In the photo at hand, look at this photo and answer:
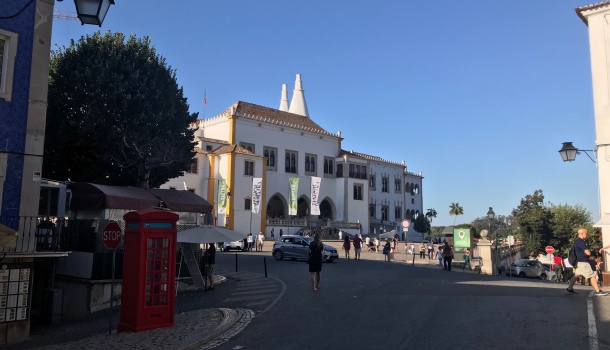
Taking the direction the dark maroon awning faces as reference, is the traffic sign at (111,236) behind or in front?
in front

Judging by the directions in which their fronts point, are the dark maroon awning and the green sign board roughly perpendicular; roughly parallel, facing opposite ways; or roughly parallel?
roughly perpendicular

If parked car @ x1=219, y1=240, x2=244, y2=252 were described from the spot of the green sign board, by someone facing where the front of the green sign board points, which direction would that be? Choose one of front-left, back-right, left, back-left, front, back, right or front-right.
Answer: right

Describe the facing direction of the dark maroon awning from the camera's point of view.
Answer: facing the viewer and to the right of the viewer

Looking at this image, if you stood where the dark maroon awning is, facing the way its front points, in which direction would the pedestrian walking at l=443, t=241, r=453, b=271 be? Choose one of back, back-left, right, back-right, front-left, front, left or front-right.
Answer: front-left

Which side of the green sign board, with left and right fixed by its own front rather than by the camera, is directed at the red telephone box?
front

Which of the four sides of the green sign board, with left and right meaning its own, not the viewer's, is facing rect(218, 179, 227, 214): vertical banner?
right

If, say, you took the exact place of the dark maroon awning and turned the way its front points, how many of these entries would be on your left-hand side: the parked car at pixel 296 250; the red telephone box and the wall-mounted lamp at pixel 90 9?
1

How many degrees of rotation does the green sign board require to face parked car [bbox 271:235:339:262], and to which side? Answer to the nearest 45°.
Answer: approximately 45° to its right

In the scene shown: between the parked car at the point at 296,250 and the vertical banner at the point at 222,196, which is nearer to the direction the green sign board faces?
the parked car

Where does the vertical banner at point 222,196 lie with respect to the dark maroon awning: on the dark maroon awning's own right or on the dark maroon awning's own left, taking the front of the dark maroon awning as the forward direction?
on the dark maroon awning's own left

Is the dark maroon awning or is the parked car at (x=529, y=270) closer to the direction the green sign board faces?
the dark maroon awning

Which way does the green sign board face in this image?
toward the camera

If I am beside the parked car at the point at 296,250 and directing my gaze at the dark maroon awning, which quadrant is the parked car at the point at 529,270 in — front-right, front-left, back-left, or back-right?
back-left

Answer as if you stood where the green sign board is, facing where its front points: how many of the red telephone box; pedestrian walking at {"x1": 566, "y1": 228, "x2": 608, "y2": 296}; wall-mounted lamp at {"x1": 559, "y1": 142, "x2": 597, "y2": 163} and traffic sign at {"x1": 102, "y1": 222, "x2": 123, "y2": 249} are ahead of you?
4

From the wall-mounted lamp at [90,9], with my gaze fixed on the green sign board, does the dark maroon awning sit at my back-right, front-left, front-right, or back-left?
front-left

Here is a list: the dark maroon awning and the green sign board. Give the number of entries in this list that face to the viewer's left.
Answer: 0

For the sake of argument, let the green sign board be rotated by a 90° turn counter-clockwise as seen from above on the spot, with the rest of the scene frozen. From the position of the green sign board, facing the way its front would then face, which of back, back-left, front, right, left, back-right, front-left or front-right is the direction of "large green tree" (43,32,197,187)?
back-right
